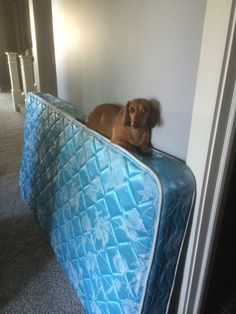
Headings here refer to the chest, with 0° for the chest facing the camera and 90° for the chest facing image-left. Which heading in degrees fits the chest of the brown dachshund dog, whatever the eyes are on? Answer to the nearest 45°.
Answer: approximately 315°
